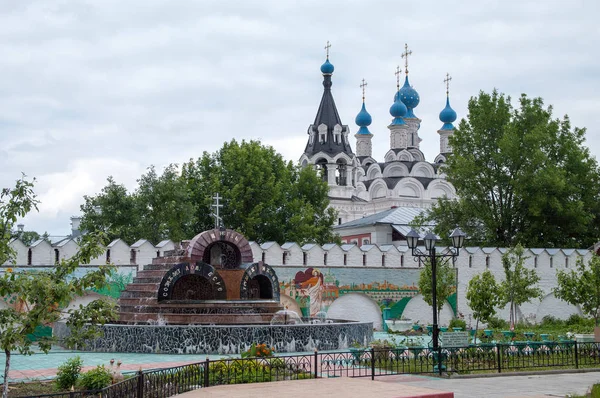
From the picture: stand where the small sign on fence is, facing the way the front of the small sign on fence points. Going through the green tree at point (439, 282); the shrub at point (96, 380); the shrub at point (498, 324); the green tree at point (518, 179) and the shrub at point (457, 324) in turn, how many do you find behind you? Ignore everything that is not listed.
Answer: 4

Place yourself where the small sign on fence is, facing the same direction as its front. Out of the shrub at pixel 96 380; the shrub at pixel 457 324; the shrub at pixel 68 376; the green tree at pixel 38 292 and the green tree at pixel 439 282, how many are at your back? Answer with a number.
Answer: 2

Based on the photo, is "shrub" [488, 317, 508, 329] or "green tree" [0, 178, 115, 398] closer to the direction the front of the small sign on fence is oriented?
the green tree

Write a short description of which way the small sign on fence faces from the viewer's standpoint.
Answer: facing the viewer

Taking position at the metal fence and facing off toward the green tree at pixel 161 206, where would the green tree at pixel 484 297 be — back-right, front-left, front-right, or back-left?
front-right

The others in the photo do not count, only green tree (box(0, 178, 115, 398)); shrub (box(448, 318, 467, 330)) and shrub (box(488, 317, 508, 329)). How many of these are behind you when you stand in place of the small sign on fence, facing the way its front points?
2

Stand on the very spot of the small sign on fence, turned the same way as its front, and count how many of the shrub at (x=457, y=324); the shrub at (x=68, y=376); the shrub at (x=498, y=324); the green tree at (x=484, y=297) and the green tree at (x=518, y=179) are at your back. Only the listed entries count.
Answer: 4

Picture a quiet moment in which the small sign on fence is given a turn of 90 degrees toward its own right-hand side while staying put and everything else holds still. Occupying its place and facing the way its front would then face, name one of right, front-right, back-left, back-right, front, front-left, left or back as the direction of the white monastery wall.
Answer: right

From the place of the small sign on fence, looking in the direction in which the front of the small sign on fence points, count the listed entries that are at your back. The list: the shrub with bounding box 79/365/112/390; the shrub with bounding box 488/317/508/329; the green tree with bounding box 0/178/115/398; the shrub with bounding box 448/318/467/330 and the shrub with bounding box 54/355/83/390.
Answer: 2

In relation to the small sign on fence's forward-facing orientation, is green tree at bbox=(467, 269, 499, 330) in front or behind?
behind

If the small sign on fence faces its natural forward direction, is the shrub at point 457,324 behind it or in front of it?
behind

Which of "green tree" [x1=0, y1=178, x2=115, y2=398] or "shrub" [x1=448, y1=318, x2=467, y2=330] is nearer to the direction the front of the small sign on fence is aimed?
the green tree

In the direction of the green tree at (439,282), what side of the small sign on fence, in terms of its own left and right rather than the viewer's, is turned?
back

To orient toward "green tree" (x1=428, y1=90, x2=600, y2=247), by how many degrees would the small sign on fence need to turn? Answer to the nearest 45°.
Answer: approximately 180°

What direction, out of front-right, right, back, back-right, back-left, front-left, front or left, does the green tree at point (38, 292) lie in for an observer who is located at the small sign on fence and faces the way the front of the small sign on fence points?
front-right

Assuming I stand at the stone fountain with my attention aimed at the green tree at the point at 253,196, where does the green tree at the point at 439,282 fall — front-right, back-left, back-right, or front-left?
front-right
